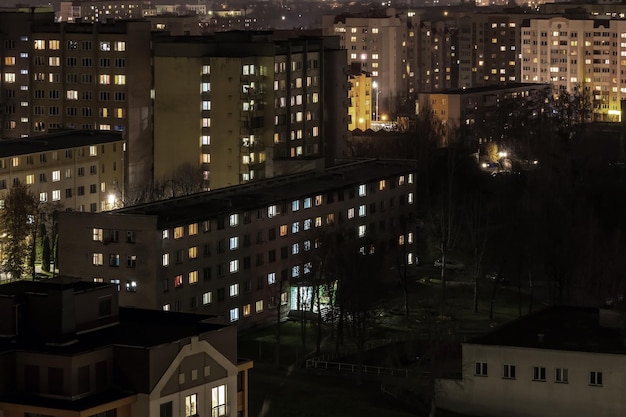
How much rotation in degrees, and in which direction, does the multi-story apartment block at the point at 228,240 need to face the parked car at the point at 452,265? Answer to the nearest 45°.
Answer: approximately 90° to its left

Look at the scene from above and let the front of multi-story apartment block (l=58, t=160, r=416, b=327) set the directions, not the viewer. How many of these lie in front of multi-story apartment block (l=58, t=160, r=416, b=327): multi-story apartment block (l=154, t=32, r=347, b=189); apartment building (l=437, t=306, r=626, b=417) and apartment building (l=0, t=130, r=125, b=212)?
1

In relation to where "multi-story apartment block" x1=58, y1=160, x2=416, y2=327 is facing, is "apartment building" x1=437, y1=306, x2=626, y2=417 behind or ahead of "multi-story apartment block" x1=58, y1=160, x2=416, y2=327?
ahead

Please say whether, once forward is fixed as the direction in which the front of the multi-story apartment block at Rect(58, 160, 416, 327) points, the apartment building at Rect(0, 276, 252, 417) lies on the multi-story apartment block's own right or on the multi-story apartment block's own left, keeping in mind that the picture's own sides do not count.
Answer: on the multi-story apartment block's own right

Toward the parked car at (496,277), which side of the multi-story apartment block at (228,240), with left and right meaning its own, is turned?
left

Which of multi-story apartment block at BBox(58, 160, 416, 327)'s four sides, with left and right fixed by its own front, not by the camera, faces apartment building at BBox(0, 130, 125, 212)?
back

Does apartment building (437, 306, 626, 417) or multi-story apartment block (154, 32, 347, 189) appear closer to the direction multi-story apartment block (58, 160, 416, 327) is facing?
the apartment building
